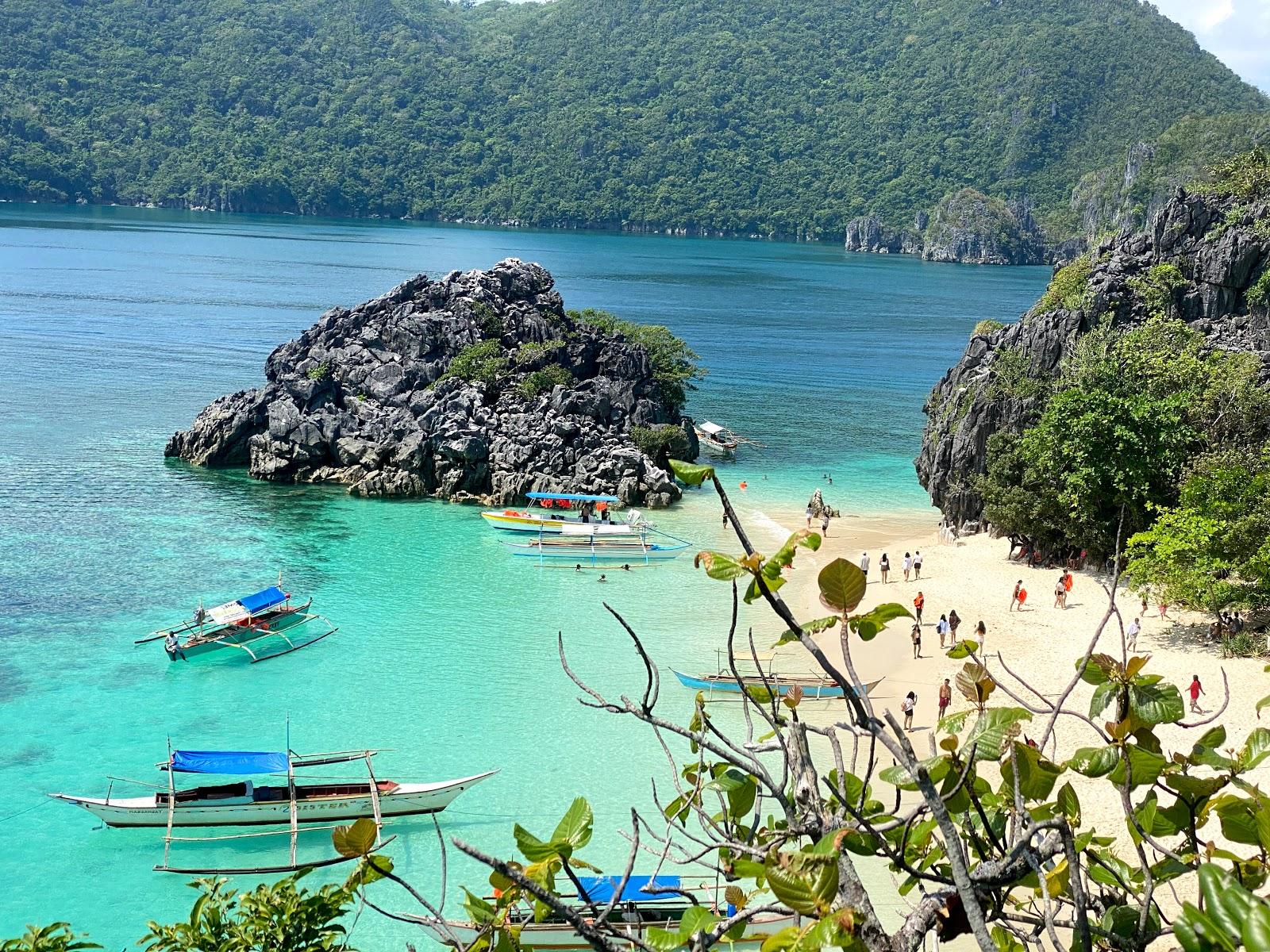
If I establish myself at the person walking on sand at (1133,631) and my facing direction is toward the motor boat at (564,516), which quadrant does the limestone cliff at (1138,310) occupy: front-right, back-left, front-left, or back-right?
front-right

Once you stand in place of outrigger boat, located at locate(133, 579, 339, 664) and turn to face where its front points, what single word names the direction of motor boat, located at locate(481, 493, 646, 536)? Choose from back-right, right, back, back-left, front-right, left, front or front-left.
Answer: back

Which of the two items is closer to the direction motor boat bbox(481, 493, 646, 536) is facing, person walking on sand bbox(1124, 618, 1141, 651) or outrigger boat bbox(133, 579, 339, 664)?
the outrigger boat

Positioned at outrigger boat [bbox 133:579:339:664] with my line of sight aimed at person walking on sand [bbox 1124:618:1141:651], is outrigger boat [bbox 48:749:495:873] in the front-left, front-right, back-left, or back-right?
front-right

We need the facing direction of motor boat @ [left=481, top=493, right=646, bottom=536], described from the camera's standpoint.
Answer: facing to the left of the viewer

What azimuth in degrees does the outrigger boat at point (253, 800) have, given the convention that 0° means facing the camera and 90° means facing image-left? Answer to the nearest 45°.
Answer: approximately 270°

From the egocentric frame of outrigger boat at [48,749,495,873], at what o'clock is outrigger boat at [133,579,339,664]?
outrigger boat at [133,579,339,664] is roughly at 9 o'clock from outrigger boat at [48,749,495,873].

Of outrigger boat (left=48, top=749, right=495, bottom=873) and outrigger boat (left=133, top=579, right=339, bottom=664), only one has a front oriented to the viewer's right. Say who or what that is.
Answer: outrigger boat (left=48, top=749, right=495, bottom=873)

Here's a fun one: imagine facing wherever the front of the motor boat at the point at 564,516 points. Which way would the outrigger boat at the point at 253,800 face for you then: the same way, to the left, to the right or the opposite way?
the opposite way
